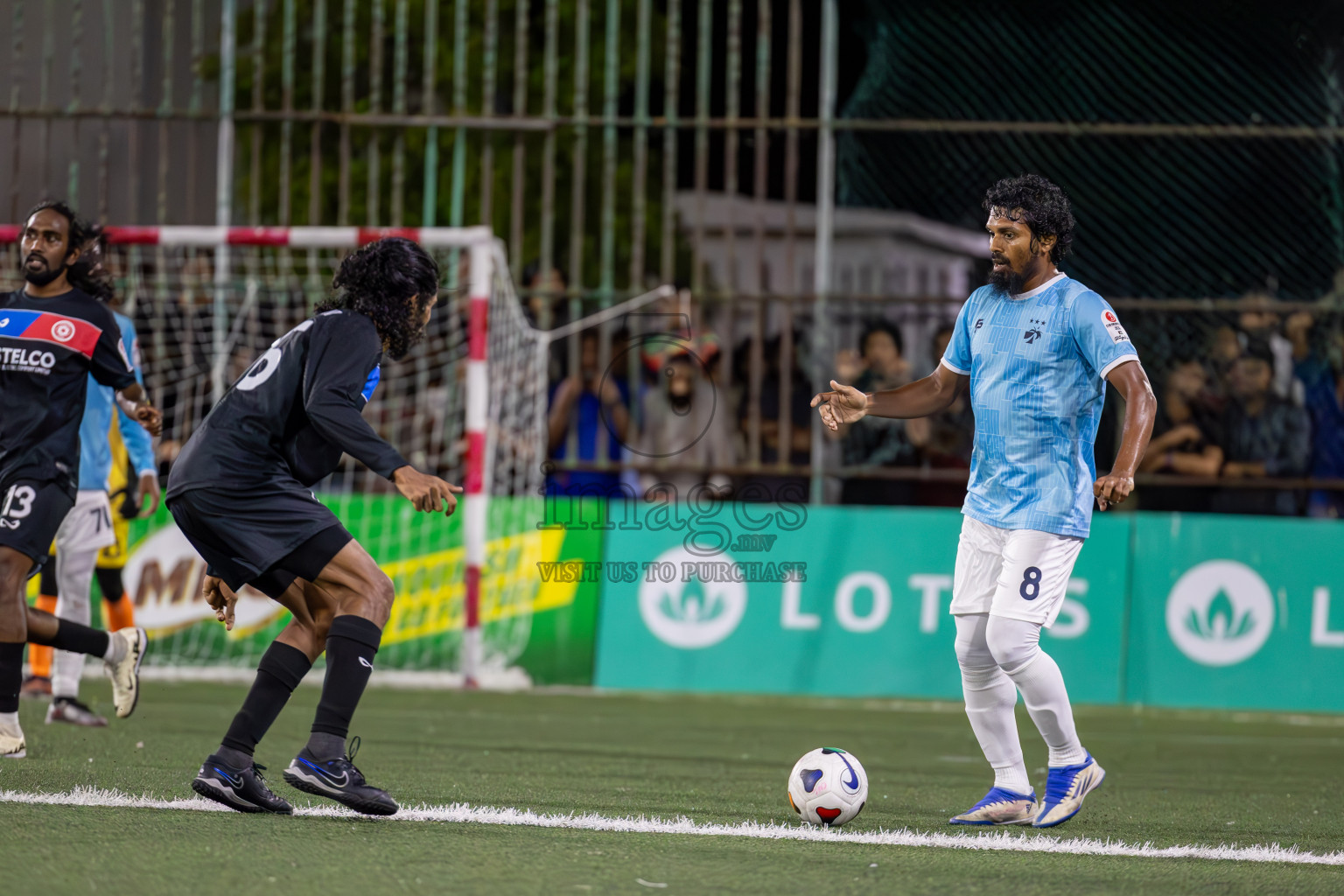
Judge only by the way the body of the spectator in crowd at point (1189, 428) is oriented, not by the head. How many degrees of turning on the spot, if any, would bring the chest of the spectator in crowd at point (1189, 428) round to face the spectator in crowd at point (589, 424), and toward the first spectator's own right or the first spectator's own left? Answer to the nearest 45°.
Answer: approximately 90° to the first spectator's own right

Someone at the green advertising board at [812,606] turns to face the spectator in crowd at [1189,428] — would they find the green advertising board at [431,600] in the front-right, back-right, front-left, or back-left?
back-left

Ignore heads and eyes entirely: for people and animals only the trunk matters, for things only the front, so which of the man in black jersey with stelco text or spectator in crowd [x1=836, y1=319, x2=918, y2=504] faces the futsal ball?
the spectator in crowd

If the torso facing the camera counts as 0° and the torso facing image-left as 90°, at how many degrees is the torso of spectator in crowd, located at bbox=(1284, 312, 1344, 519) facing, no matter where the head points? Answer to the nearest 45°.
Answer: approximately 0°

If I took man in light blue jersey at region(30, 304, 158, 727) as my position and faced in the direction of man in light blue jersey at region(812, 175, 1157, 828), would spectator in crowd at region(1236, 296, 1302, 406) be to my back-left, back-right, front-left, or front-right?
front-left

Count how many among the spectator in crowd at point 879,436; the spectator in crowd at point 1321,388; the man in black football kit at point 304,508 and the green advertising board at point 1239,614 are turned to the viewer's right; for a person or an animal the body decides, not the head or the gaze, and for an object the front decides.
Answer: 1

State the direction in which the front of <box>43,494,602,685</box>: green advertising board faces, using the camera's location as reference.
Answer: facing the viewer

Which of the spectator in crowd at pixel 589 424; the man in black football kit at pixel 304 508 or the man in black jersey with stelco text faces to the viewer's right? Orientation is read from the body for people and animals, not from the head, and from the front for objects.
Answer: the man in black football kit

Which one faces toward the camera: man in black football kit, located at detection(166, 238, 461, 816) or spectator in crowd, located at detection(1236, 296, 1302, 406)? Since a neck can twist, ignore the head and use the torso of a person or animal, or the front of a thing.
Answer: the spectator in crowd

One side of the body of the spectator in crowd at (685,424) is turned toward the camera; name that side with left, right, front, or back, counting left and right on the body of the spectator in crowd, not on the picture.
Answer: front

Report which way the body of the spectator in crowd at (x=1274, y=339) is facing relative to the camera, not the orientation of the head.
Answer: toward the camera

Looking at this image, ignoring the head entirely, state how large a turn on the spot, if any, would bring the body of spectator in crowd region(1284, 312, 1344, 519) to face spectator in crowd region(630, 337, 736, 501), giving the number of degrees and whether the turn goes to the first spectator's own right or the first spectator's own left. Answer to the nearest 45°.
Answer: approximately 90° to the first spectator's own right

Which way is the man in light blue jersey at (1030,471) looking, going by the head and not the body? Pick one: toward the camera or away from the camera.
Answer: toward the camera

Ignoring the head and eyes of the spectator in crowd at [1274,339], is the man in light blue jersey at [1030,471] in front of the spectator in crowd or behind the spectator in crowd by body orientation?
in front

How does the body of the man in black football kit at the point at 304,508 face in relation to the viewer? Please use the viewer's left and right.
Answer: facing to the right of the viewer

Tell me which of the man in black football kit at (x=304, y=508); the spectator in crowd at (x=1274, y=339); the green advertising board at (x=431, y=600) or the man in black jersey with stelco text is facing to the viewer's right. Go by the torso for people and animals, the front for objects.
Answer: the man in black football kit
